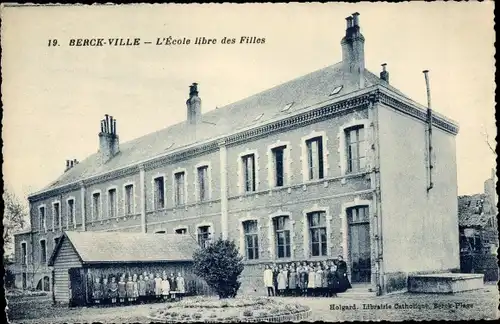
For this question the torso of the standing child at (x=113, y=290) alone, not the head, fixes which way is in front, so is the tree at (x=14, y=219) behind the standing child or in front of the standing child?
behind

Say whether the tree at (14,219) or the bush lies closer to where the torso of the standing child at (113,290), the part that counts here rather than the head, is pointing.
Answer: the bush

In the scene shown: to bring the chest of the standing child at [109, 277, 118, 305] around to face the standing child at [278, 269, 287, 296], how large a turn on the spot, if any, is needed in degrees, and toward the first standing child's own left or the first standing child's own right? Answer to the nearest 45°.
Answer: approximately 90° to the first standing child's own left

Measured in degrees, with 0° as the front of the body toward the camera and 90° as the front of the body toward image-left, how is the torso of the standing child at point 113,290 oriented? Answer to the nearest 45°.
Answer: approximately 0°

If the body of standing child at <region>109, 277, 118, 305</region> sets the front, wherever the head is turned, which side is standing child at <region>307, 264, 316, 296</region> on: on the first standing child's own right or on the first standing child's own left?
on the first standing child's own left

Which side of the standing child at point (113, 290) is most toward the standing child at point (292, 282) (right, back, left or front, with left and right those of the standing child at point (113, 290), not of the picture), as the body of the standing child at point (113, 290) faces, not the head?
left
